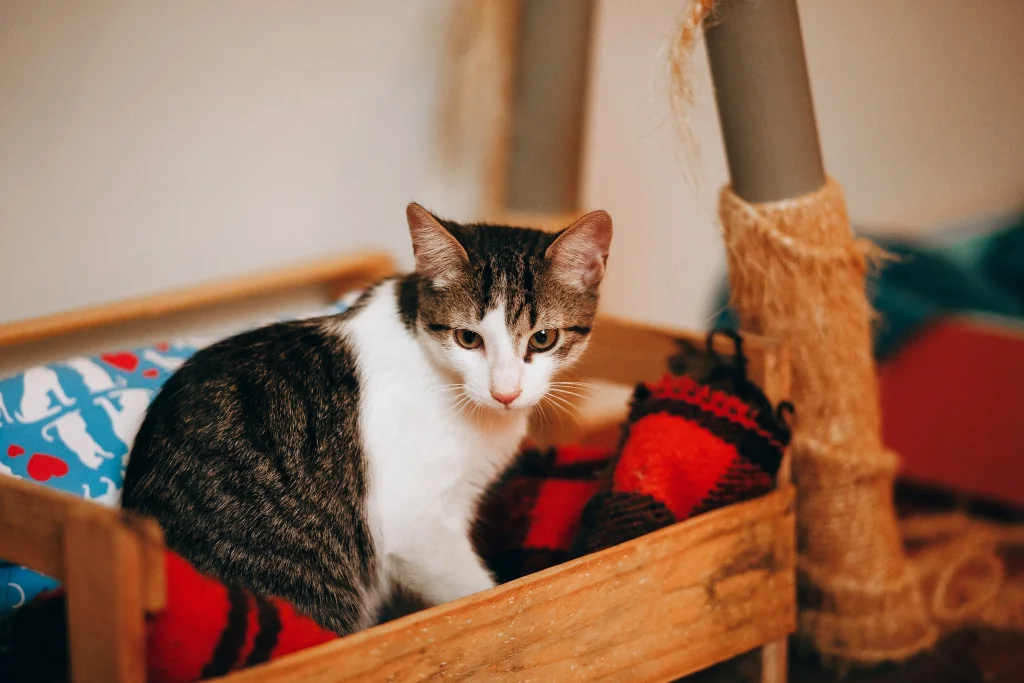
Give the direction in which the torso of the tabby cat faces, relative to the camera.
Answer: to the viewer's right
